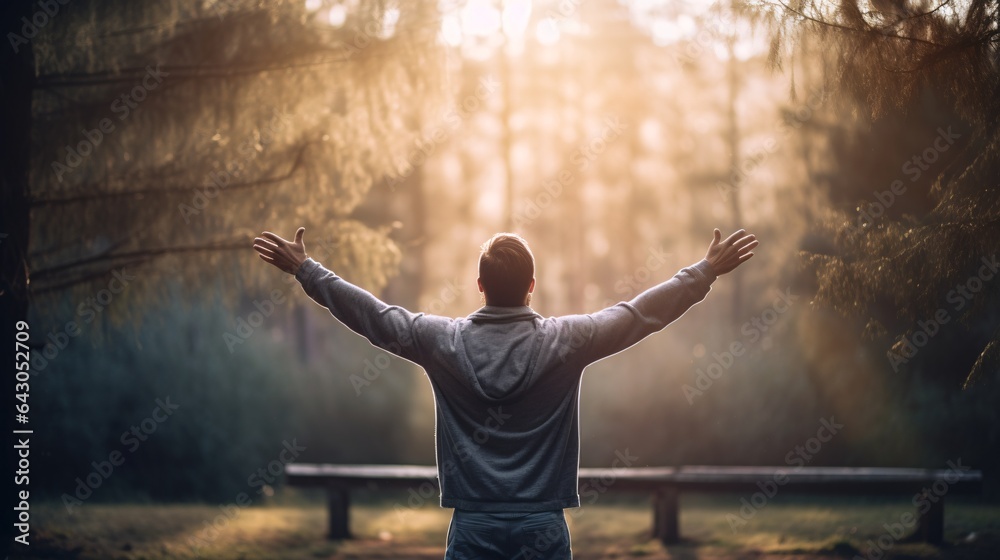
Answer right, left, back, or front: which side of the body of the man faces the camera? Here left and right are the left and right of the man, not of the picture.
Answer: back

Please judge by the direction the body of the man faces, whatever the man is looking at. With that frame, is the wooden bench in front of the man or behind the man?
in front

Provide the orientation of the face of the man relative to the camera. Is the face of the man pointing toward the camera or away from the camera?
away from the camera
